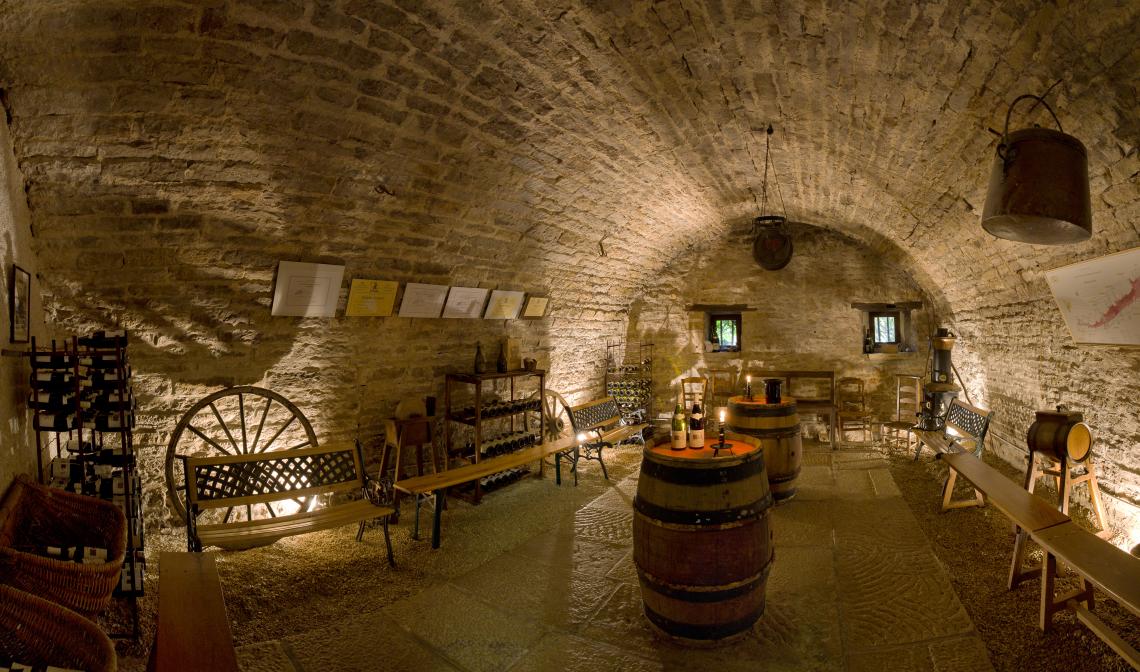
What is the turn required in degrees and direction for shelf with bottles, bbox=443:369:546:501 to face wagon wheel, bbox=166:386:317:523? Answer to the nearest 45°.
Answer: approximately 90° to its right

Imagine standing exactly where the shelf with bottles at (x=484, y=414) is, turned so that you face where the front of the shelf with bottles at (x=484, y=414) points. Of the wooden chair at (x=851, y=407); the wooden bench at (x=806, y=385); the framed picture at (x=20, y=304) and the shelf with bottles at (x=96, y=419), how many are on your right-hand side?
2

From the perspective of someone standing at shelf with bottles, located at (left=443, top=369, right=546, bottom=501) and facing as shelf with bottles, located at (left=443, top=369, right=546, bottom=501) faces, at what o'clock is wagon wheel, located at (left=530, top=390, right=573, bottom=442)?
The wagon wheel is roughly at 9 o'clock from the shelf with bottles.

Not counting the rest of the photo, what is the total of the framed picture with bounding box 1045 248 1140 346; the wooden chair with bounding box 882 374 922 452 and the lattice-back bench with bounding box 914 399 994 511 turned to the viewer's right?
0

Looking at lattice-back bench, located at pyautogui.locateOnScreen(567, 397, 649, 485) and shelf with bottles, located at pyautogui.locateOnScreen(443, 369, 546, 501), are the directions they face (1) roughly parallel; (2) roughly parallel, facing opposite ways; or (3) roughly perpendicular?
roughly parallel

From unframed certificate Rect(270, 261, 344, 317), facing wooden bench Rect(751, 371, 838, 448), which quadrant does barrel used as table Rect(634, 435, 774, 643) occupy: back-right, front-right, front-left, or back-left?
front-right

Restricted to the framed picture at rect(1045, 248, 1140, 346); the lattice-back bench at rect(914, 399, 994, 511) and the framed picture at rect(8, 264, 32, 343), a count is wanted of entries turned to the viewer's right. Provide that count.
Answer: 1

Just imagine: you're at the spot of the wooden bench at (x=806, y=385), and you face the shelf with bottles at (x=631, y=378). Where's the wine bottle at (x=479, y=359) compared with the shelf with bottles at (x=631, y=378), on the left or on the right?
left

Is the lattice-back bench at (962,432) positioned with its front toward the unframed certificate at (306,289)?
yes

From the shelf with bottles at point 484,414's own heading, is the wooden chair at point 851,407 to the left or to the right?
on its left

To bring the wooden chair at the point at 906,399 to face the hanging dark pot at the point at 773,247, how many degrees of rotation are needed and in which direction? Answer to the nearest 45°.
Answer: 0° — it already faces it

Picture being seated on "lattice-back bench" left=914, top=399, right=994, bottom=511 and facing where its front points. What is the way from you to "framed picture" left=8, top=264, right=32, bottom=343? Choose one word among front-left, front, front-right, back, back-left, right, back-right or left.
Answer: front

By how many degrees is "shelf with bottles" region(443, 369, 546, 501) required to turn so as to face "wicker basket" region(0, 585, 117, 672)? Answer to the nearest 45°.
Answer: approximately 45° to its right

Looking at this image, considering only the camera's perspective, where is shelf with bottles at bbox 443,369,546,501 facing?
facing the viewer and to the right of the viewer

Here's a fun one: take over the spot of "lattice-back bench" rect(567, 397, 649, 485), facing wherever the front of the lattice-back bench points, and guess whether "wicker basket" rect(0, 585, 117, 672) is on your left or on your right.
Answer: on your right

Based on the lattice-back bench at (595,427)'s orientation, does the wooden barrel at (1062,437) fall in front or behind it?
in front
